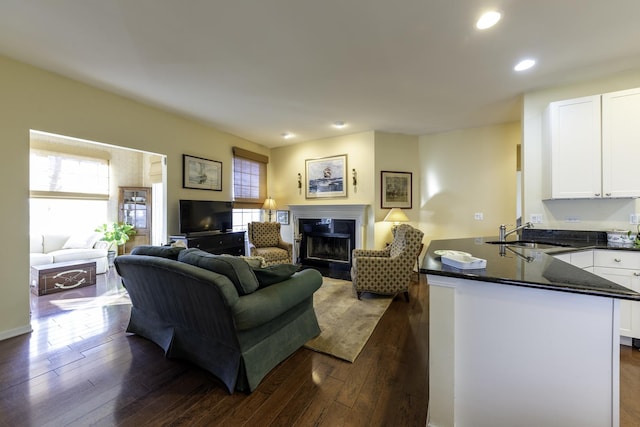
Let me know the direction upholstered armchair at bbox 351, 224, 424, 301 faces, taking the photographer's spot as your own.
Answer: facing to the left of the viewer

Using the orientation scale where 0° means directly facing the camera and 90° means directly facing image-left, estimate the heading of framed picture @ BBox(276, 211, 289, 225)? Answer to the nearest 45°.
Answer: approximately 0°

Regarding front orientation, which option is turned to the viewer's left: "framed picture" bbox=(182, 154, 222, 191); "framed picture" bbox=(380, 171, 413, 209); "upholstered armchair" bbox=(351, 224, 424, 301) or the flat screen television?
the upholstered armchair

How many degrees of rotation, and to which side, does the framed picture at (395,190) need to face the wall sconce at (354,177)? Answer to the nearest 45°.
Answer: approximately 90° to its right

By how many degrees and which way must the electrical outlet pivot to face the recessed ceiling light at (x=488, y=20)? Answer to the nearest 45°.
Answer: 0° — it already faces it

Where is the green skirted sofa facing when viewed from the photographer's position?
facing away from the viewer and to the right of the viewer
